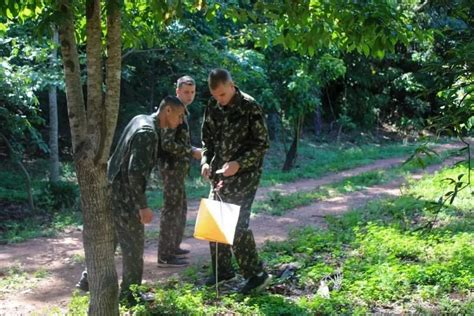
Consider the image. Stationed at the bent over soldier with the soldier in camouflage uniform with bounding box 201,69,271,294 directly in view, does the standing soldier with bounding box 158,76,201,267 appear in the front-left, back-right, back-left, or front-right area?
front-left

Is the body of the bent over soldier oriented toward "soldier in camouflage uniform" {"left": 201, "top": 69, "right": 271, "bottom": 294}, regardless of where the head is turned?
yes

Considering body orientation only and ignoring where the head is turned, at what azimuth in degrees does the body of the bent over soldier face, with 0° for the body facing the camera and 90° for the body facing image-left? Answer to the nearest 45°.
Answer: approximately 270°

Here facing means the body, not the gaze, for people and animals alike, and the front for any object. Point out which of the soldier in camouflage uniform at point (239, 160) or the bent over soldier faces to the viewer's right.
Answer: the bent over soldier

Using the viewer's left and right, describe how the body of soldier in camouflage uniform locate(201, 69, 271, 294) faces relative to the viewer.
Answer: facing the viewer and to the left of the viewer

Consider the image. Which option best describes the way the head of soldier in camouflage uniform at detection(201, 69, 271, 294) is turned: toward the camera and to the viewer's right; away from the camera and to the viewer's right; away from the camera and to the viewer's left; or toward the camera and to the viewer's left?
toward the camera and to the viewer's left

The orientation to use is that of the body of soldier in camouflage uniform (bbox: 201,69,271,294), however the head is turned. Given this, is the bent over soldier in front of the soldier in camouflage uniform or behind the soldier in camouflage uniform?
in front

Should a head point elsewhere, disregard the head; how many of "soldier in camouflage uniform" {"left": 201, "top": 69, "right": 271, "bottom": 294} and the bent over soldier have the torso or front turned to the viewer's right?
1

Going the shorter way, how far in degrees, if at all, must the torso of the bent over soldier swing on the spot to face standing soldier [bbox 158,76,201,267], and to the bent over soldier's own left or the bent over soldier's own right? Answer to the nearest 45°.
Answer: approximately 90° to the bent over soldier's own left
